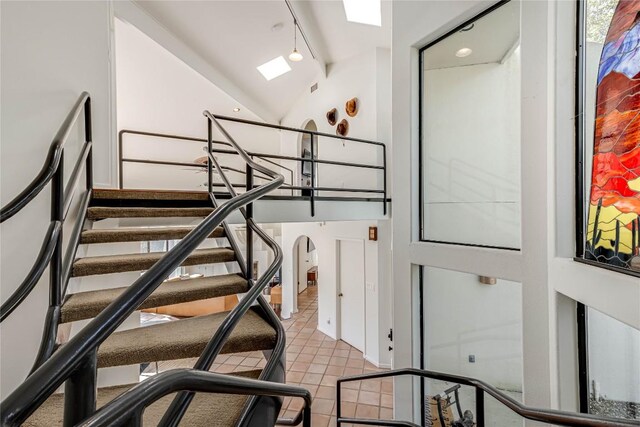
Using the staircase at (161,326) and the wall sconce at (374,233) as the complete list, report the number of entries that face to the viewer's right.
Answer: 0

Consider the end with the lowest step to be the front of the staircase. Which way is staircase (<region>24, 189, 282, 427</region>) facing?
toward the camera

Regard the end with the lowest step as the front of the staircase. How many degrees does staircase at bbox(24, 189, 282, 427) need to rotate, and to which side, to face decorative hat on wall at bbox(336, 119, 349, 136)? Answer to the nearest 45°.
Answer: approximately 135° to its left

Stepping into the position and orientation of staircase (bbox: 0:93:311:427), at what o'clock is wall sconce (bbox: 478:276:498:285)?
The wall sconce is roughly at 9 o'clock from the staircase.

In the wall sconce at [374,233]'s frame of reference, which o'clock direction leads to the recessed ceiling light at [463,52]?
The recessed ceiling light is roughly at 10 o'clock from the wall sconce.

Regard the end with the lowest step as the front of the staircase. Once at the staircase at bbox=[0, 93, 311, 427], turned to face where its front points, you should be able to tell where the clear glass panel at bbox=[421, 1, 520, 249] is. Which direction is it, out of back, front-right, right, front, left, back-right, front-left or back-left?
left

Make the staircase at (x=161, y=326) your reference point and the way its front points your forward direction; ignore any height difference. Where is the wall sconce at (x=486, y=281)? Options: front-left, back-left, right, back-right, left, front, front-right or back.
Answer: left

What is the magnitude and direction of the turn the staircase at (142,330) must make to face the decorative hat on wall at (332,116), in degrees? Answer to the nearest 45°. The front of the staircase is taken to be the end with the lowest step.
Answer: approximately 135° to its left

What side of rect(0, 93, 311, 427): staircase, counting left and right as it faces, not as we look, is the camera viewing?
front

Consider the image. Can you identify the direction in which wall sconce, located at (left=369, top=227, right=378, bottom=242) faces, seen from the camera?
facing the viewer and to the left of the viewer

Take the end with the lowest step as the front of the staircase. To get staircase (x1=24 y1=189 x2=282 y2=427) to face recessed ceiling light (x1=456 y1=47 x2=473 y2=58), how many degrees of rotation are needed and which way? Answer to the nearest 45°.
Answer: approximately 90° to its left
